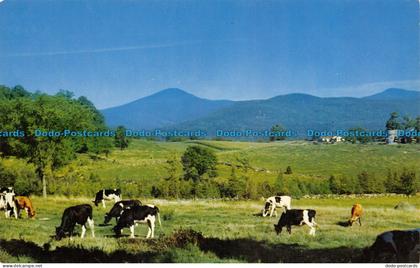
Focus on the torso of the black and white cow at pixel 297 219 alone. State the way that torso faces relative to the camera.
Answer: to the viewer's left

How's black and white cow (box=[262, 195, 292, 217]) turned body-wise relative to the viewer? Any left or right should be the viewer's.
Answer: facing the viewer and to the left of the viewer

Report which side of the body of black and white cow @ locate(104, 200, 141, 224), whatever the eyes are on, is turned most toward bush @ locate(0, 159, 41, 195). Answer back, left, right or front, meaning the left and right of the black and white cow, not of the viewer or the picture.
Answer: front

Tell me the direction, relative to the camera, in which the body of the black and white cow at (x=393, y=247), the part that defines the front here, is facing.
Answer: to the viewer's left

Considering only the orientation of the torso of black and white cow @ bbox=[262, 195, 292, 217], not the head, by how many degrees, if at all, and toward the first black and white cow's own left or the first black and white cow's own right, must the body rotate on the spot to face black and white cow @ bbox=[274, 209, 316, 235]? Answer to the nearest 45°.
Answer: approximately 90° to the first black and white cow's own left

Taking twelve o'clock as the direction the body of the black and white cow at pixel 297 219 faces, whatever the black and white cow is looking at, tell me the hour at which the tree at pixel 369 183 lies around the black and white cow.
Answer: The tree is roughly at 5 o'clock from the black and white cow.

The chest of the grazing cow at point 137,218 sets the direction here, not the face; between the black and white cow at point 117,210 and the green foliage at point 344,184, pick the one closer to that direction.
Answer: the black and white cow

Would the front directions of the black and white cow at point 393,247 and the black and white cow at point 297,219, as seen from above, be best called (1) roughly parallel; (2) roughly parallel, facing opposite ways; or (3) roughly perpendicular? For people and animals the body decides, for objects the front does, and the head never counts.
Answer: roughly parallel

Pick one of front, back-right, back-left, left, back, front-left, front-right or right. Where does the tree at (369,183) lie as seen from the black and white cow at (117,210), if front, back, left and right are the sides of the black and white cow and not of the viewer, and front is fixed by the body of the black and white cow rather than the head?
back

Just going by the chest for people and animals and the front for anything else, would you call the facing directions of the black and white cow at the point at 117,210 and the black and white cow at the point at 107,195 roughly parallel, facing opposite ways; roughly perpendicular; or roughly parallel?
roughly parallel

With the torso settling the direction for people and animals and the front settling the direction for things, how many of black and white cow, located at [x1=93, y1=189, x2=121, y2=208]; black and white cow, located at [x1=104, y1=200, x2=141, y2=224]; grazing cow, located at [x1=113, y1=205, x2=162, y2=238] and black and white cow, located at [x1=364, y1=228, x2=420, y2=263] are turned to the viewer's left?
4

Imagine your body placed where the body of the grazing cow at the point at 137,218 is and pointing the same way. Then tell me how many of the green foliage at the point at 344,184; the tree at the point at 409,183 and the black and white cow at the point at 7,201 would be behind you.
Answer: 2

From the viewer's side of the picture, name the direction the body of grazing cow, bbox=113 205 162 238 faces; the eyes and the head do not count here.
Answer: to the viewer's left
